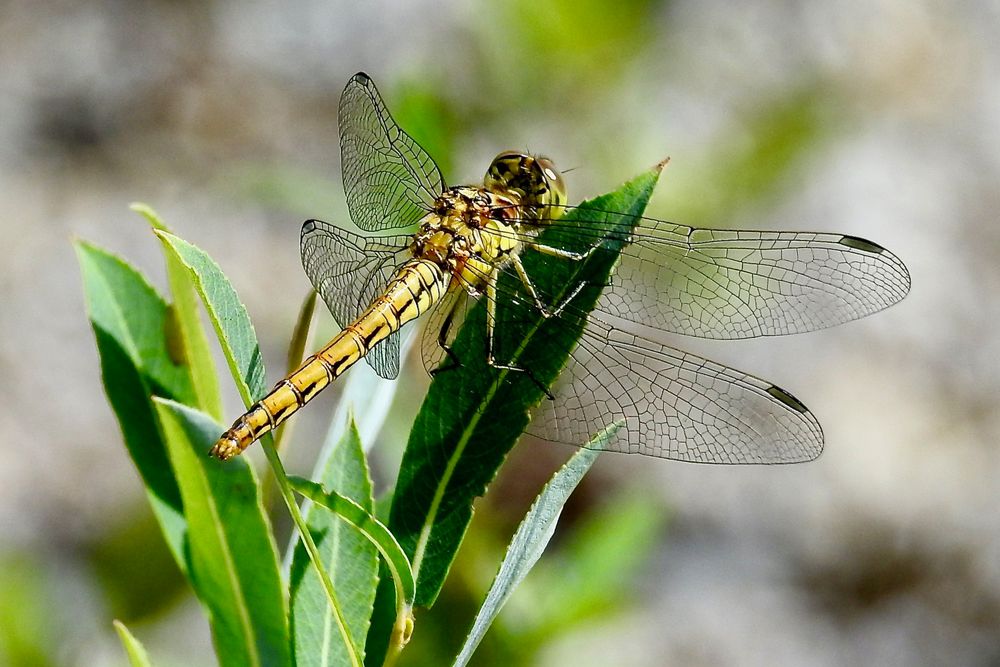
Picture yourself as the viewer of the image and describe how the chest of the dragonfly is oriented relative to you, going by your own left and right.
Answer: facing away from the viewer and to the right of the viewer
